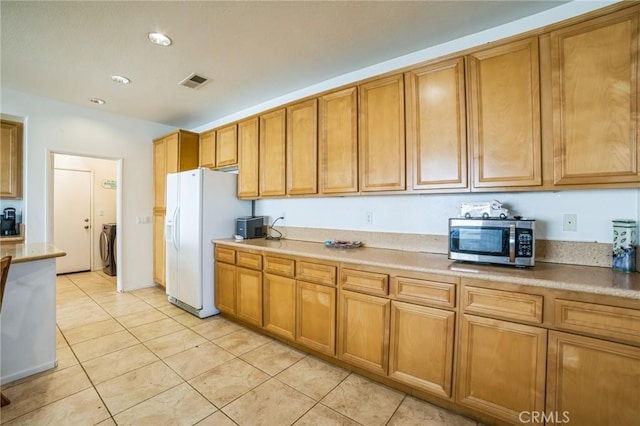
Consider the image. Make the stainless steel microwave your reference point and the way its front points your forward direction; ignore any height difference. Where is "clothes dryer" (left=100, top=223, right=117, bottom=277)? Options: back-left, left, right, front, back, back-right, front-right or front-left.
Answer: right

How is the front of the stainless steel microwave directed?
toward the camera

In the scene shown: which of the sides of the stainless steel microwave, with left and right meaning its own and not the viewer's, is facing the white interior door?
right

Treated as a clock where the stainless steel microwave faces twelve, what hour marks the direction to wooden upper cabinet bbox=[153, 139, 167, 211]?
The wooden upper cabinet is roughly at 3 o'clock from the stainless steel microwave.

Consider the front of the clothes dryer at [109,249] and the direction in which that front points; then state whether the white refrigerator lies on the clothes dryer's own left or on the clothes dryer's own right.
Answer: on the clothes dryer's own left

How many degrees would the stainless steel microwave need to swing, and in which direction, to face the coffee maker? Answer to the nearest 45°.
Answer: approximately 90° to its right

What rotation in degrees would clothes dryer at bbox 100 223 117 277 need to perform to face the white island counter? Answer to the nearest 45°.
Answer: approximately 90° to its left

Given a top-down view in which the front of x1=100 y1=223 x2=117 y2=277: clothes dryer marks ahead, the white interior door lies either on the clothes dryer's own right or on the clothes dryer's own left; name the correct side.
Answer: on the clothes dryer's own right

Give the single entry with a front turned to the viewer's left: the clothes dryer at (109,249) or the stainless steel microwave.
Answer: the clothes dryer

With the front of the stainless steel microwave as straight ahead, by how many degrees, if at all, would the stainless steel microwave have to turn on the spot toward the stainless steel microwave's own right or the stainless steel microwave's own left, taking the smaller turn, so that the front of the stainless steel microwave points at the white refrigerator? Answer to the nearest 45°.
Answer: approximately 90° to the stainless steel microwave's own right

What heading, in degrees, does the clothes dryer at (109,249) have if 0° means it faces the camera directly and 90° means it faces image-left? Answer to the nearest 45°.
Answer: approximately 90°
